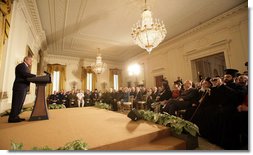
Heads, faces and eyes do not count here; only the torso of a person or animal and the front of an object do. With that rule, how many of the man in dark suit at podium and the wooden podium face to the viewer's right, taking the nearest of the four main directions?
2

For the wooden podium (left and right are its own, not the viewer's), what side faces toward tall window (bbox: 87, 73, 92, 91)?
left

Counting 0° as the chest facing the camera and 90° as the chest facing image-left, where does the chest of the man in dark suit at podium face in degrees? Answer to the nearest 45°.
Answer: approximately 270°

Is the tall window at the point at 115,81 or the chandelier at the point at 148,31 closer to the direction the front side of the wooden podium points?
the chandelier

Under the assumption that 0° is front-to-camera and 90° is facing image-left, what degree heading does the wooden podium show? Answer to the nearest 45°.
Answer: approximately 270°

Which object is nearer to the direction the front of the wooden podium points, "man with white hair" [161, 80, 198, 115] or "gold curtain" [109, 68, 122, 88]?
the man with white hair
